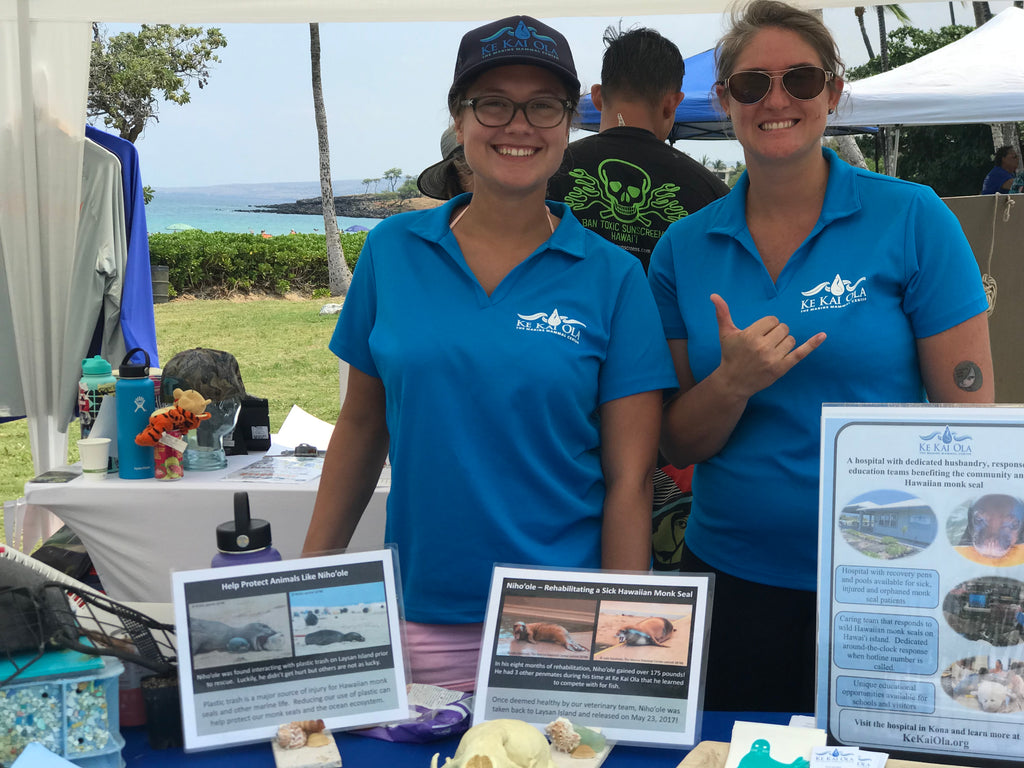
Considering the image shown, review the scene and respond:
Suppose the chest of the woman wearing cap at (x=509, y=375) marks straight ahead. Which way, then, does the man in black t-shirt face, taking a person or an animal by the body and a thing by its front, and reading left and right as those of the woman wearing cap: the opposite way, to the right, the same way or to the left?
the opposite way

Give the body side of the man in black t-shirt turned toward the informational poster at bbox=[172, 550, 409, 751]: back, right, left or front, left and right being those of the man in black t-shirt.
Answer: back

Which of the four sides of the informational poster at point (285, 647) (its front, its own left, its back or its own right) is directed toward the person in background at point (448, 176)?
back

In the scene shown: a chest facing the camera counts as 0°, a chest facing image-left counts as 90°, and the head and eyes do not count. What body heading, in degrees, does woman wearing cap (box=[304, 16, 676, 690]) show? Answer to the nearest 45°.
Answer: approximately 0°

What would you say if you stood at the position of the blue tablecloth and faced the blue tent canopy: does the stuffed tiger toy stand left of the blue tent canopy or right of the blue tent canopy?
left

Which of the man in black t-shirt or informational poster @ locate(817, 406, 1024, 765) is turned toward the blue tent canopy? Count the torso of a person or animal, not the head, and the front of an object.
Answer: the man in black t-shirt

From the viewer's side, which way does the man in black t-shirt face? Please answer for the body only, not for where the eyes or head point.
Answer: away from the camera

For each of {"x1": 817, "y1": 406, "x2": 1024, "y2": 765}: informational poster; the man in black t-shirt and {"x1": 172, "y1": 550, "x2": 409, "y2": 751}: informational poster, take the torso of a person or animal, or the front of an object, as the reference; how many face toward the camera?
2

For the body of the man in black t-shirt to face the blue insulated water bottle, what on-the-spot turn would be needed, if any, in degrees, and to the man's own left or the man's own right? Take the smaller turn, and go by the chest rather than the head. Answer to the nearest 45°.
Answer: approximately 90° to the man's own left

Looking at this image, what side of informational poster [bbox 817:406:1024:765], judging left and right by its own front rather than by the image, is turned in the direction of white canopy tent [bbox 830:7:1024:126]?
back
